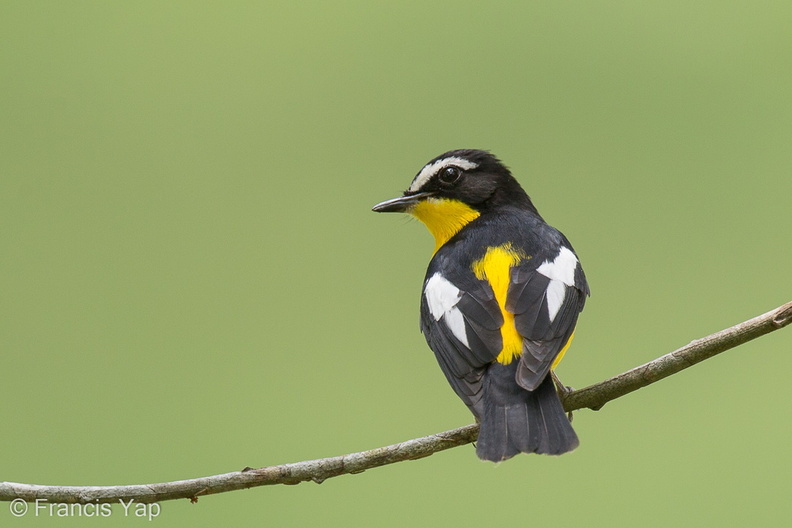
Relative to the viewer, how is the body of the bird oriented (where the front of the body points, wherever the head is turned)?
away from the camera
